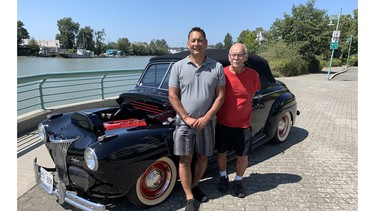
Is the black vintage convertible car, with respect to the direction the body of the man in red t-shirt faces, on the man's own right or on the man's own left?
on the man's own right

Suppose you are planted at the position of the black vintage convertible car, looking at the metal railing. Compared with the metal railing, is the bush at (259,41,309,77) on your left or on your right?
right

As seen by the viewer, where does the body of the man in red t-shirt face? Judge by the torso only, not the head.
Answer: toward the camera

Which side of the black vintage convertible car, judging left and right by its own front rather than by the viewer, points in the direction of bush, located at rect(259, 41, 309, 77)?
back

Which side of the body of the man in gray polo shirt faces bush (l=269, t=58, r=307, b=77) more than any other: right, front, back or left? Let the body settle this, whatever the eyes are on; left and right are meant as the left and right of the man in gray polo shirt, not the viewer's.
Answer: back

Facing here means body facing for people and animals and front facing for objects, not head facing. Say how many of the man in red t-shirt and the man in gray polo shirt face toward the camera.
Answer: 2

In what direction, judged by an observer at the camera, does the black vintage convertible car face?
facing the viewer and to the left of the viewer

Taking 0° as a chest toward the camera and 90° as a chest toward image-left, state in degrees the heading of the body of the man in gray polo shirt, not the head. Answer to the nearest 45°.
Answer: approximately 0°

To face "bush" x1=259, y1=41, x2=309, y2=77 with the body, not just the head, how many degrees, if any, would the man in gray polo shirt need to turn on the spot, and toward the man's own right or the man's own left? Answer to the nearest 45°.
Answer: approximately 180°
